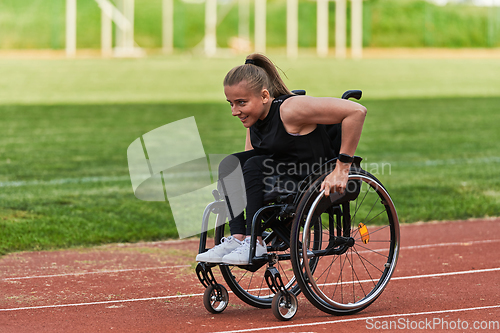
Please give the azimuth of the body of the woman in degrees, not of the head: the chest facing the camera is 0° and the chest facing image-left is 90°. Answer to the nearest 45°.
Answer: approximately 45°
